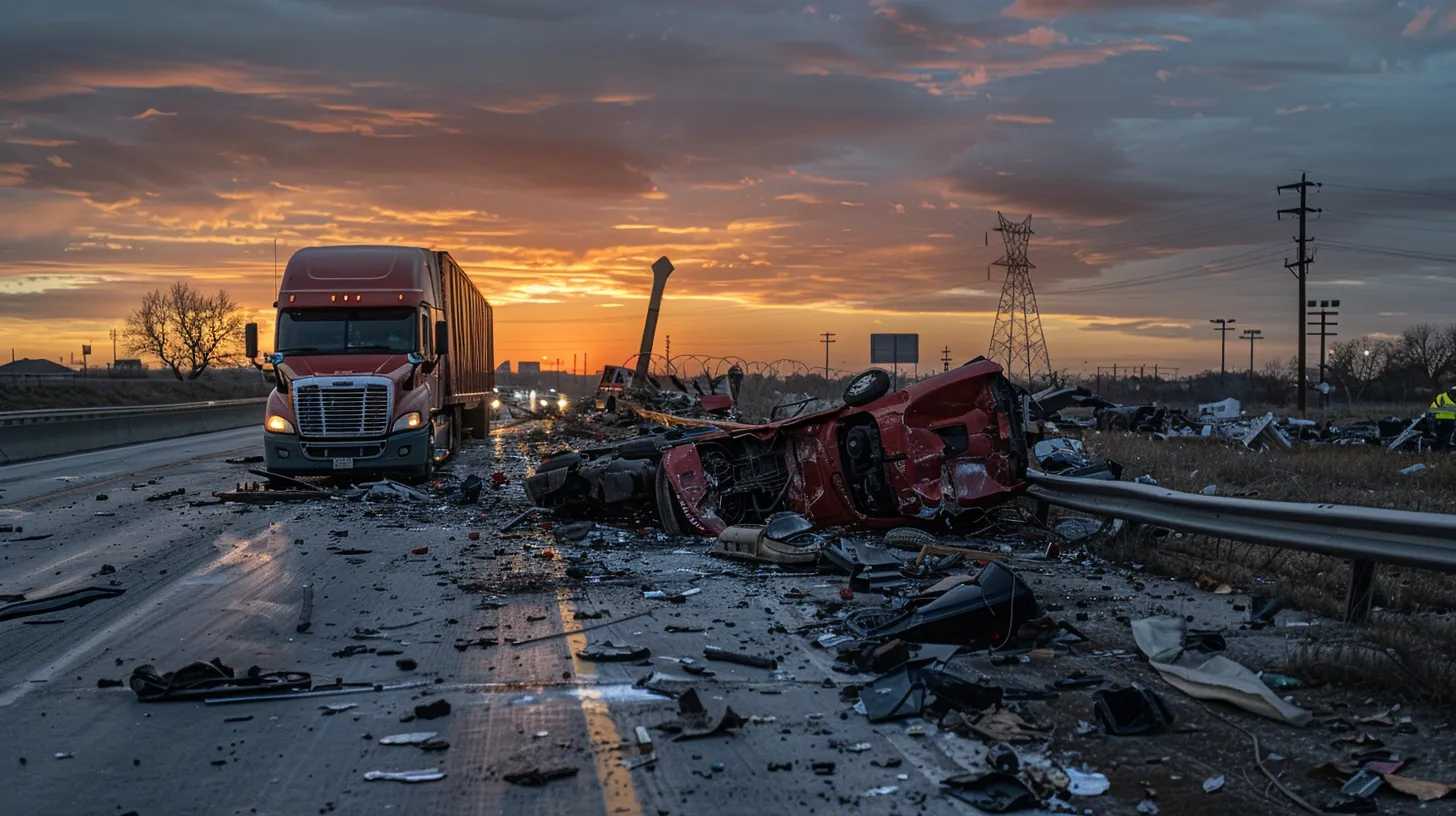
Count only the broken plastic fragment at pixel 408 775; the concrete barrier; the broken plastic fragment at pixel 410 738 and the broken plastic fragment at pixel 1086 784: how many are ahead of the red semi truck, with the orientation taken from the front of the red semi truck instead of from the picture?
3

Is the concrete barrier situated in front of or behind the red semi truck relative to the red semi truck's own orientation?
behind

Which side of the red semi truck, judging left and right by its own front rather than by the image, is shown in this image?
front

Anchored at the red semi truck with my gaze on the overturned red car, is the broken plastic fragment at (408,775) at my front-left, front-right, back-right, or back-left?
front-right

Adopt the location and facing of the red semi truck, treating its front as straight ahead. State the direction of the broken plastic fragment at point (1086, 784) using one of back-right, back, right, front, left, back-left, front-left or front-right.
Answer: front

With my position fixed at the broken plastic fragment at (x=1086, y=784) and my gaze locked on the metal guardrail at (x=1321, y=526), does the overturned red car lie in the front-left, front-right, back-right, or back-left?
front-left

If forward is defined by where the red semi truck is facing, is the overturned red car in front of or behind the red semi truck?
in front

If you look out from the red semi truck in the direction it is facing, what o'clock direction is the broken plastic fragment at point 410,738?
The broken plastic fragment is roughly at 12 o'clock from the red semi truck.

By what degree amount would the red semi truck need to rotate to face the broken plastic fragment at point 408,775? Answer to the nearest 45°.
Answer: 0° — it already faces it
